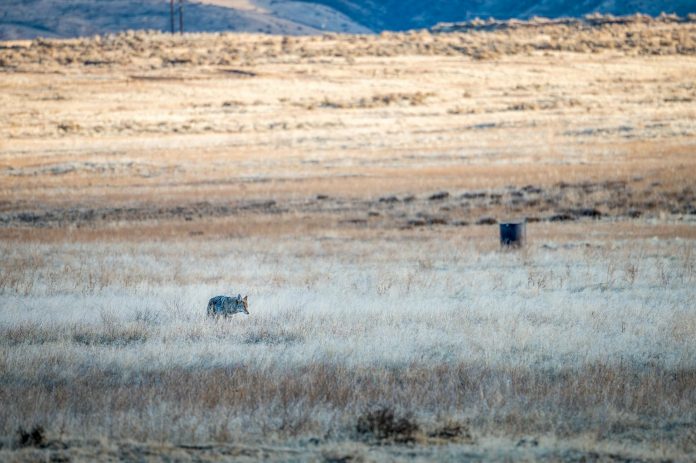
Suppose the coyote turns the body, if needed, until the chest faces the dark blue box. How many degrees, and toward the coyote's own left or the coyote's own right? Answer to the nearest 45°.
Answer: approximately 45° to the coyote's own left

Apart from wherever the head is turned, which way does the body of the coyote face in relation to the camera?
to the viewer's right

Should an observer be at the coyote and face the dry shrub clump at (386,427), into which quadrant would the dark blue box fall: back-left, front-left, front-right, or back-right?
back-left

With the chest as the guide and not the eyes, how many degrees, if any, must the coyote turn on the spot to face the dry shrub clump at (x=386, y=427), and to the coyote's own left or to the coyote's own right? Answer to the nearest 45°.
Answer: approximately 90° to the coyote's own right
